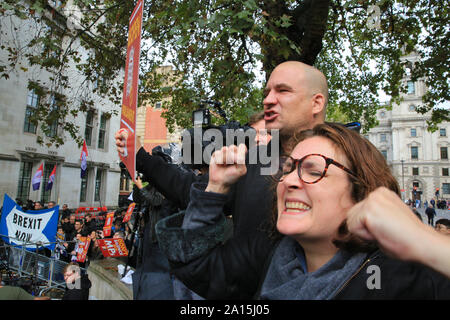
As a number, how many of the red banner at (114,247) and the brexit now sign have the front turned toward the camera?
2

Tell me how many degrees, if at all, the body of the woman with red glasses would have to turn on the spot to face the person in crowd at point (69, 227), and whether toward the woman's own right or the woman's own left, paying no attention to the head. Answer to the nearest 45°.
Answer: approximately 90° to the woman's own right

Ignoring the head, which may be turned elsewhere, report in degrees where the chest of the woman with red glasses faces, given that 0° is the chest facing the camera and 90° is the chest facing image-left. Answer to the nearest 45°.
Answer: approximately 45°

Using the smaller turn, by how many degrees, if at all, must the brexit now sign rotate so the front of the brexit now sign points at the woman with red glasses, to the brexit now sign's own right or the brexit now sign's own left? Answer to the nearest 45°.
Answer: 0° — it already faces them

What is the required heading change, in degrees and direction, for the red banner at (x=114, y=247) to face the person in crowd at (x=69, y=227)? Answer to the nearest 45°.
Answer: approximately 180°

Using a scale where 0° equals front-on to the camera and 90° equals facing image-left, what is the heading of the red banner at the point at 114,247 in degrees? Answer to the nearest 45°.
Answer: approximately 0°

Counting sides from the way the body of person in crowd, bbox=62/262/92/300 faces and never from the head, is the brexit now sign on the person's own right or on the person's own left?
on the person's own right
